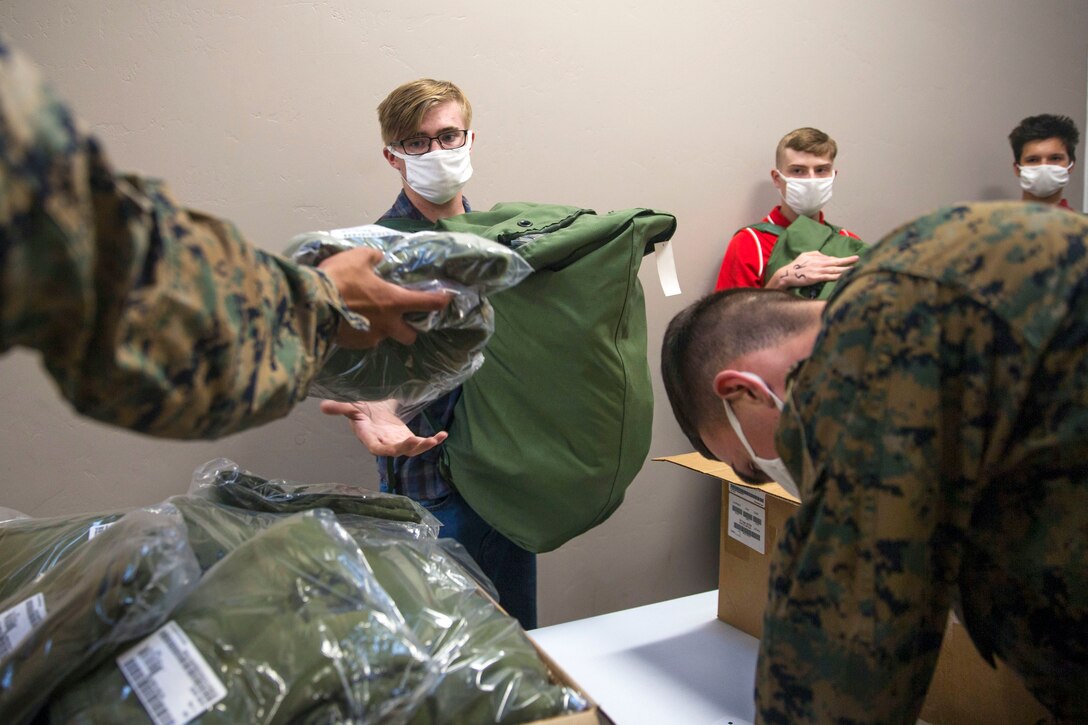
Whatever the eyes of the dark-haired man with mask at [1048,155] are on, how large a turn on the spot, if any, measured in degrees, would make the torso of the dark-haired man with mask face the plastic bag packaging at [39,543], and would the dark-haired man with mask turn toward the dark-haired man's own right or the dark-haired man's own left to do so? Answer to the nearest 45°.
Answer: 0° — they already face it

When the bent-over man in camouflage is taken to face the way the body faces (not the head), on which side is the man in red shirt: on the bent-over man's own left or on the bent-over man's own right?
on the bent-over man's own right

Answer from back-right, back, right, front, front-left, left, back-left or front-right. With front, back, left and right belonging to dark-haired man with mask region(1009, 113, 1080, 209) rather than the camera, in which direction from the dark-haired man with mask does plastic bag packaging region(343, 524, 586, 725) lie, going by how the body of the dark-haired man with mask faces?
front

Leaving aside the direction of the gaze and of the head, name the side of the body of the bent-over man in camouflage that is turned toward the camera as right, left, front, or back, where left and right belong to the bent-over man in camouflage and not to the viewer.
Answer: left

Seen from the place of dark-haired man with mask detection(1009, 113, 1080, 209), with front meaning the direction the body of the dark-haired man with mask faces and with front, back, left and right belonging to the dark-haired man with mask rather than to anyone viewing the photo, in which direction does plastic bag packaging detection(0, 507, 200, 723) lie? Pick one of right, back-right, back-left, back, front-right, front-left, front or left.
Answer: front

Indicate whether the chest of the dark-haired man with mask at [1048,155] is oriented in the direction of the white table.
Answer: yes

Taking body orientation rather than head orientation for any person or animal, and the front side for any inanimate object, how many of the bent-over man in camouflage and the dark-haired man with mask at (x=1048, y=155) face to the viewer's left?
1

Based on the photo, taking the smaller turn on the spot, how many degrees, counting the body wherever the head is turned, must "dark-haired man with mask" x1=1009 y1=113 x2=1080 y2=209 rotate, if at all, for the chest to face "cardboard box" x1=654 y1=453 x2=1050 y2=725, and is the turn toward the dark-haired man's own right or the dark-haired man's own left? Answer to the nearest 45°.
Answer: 0° — they already face it

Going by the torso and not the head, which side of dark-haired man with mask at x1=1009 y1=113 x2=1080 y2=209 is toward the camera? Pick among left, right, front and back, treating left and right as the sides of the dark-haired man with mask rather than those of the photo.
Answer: front

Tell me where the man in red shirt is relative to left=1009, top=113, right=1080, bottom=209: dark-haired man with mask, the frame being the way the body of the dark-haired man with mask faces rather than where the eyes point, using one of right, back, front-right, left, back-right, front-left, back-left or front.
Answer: front-right

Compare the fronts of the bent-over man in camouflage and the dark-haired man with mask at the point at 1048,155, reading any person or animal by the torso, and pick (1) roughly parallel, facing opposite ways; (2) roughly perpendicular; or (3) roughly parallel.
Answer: roughly perpendicular
